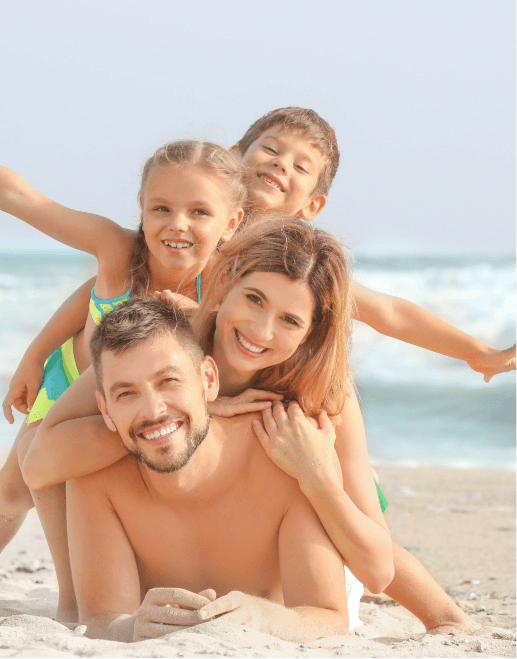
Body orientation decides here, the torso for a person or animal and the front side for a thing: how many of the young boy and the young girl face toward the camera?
2

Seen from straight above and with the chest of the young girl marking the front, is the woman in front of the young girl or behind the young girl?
in front

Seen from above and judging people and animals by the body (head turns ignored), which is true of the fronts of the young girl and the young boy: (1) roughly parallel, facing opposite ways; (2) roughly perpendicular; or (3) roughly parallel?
roughly parallel

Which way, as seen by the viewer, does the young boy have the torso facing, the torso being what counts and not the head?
toward the camera
